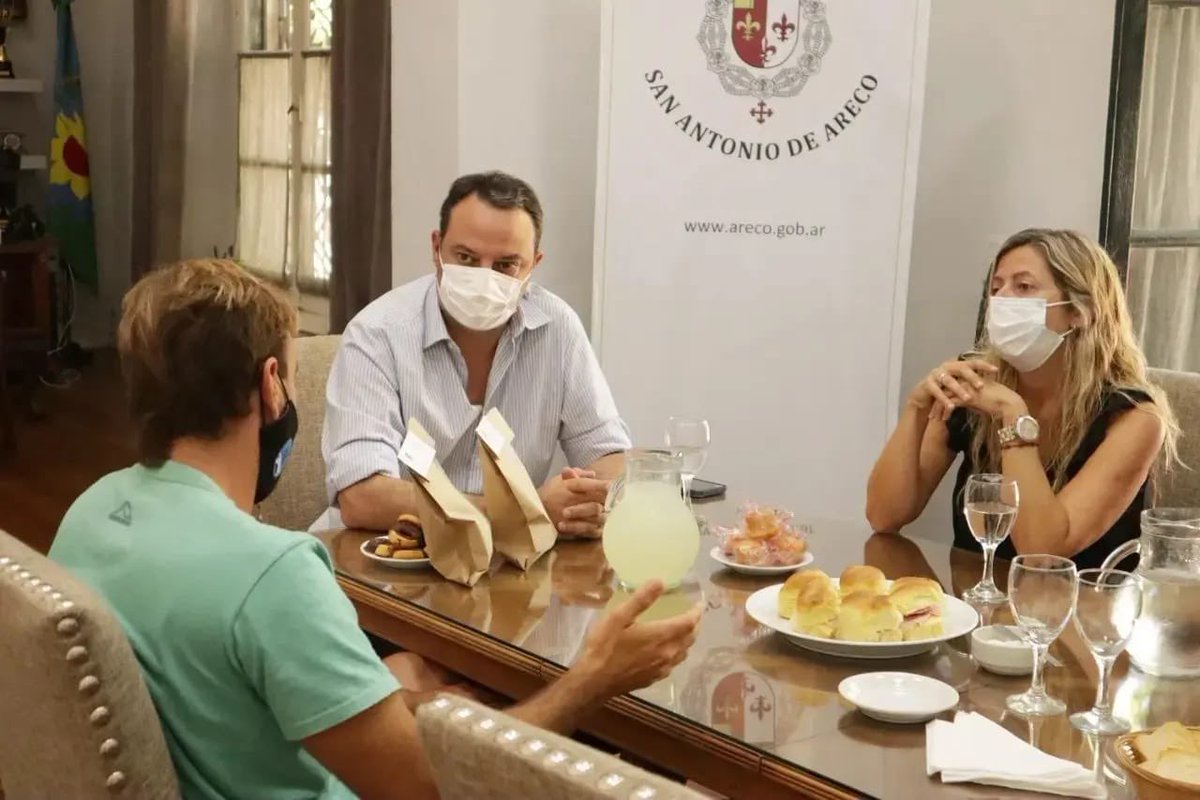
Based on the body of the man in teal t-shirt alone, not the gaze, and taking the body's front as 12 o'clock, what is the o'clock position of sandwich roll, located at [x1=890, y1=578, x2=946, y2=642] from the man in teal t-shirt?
The sandwich roll is roughly at 1 o'clock from the man in teal t-shirt.

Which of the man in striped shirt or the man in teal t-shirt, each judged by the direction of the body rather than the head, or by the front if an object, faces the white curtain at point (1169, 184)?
the man in teal t-shirt

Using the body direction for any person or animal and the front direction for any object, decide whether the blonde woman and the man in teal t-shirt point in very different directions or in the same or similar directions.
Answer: very different directions

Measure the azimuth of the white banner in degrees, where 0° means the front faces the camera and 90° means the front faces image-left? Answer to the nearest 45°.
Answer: approximately 0°

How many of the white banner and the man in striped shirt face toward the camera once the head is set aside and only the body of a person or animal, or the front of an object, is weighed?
2

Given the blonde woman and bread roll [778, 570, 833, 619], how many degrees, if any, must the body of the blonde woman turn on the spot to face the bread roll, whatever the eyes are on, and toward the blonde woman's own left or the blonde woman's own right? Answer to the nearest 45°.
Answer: approximately 45° to the blonde woman's own left

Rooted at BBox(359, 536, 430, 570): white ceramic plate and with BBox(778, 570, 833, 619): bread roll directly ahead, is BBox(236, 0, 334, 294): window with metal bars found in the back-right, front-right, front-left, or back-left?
back-left

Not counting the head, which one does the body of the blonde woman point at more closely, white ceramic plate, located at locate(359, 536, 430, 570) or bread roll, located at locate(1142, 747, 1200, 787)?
the white ceramic plate

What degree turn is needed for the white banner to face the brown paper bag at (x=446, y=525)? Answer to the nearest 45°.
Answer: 0° — it already faces it

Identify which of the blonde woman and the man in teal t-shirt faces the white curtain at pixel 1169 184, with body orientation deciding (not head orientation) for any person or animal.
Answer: the man in teal t-shirt

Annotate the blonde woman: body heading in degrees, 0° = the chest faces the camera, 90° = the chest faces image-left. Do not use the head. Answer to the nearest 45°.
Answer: approximately 45°

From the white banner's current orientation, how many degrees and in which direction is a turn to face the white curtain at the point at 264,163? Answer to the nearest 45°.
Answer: approximately 135° to its right

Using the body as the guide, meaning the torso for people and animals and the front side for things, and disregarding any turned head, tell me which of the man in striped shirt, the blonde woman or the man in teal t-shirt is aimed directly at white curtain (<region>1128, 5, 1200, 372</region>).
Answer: the man in teal t-shirt

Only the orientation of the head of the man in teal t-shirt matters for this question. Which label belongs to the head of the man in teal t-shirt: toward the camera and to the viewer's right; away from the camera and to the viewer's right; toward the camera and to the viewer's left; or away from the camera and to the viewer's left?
away from the camera and to the viewer's right
